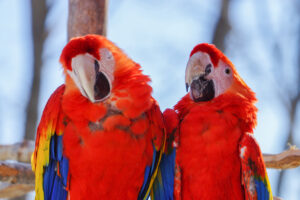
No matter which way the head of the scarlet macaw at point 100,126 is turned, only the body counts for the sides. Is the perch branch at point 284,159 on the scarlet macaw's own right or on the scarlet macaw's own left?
on the scarlet macaw's own left

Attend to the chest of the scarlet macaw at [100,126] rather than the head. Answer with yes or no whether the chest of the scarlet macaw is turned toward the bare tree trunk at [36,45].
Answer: no

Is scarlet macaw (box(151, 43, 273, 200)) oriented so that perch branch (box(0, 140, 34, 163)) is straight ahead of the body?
no

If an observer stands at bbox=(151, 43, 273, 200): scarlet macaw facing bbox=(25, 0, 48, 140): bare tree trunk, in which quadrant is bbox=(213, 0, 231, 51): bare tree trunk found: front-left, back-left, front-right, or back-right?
front-right

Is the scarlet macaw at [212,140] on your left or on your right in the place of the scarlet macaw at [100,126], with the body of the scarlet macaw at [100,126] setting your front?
on your left

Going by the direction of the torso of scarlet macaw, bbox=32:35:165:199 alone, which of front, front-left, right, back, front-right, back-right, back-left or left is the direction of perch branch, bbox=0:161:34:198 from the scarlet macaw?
back-right

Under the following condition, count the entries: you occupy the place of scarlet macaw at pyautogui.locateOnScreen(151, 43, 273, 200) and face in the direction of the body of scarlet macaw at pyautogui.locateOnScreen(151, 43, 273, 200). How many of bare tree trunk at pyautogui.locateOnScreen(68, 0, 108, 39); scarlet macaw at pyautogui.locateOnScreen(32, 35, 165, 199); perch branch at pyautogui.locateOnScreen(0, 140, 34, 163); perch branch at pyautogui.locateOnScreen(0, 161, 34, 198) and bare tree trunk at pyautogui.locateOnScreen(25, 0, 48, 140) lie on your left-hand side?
0

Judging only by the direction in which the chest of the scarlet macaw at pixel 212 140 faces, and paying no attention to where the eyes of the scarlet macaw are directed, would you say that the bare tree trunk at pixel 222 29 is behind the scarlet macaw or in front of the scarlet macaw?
behind

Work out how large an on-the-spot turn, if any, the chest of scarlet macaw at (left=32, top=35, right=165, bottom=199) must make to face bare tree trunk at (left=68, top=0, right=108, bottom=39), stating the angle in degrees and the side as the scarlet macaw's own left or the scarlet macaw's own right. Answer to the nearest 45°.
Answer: approximately 180°

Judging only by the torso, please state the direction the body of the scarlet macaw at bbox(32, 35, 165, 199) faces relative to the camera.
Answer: toward the camera

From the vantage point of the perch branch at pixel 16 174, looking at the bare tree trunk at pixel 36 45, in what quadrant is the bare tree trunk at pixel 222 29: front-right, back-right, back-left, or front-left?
front-right

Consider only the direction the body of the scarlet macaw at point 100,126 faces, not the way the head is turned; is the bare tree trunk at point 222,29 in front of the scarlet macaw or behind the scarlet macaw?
behind

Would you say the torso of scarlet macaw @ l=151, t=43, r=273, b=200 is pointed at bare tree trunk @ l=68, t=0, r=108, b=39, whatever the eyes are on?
no

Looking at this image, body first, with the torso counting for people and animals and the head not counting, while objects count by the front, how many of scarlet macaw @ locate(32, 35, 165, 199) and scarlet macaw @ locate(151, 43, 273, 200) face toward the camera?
2

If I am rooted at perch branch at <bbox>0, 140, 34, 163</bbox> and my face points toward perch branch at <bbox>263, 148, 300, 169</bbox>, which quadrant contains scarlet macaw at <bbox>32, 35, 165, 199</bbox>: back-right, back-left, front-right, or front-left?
front-right

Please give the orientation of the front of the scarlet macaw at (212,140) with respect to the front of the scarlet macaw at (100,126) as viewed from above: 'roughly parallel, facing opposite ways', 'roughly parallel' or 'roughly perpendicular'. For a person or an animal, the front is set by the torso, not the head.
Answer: roughly parallel

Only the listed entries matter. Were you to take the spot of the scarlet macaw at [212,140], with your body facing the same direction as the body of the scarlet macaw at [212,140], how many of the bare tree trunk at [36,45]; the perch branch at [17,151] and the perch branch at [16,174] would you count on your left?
0

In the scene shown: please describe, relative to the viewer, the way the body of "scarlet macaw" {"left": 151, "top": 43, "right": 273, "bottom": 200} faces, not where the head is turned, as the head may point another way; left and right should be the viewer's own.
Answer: facing the viewer
